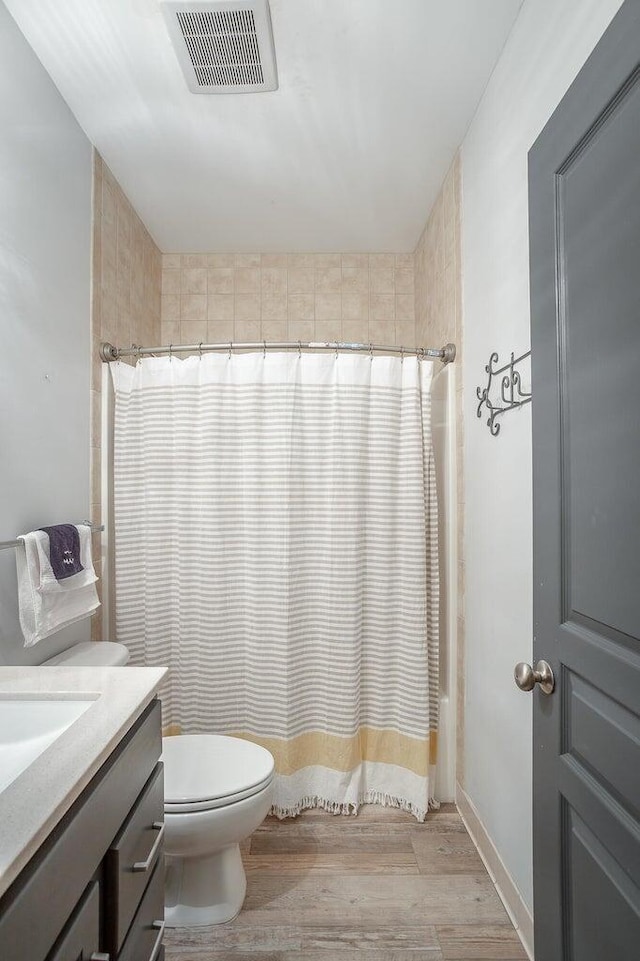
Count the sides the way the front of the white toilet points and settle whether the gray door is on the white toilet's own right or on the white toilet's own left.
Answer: on the white toilet's own right

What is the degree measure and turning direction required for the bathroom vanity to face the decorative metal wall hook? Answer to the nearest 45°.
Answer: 0° — it already faces it

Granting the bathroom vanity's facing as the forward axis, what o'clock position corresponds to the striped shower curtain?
The striped shower curtain is roughly at 10 o'clock from the bathroom vanity.

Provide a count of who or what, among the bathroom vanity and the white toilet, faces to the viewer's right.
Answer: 2

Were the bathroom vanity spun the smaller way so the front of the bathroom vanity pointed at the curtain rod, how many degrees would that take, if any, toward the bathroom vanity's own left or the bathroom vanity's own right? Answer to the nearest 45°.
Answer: approximately 45° to the bathroom vanity's own left

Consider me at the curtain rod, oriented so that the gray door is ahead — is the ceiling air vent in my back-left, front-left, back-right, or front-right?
front-right

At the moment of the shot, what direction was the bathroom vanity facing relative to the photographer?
facing to the right of the viewer

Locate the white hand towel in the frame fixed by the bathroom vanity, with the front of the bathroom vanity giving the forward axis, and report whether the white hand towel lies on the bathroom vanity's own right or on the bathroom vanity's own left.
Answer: on the bathroom vanity's own left

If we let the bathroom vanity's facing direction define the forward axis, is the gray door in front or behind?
in front

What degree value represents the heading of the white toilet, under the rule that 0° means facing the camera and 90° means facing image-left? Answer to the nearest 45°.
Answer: approximately 270°
